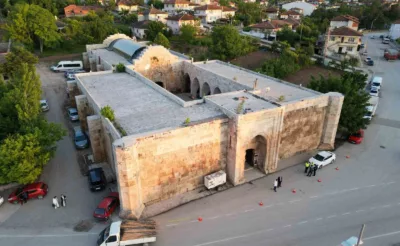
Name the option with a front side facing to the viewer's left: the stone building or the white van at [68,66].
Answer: the white van

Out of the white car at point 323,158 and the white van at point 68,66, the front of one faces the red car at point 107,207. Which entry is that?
the white car

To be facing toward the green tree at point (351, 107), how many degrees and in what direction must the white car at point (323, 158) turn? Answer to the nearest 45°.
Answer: approximately 135° to its right

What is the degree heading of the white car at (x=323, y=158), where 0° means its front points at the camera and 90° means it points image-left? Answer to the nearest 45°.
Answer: approximately 45°

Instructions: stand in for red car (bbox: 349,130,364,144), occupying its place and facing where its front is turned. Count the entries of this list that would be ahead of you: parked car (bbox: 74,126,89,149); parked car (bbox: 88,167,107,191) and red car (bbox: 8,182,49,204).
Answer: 3

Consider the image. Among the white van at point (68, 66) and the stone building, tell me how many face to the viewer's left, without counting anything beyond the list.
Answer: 1

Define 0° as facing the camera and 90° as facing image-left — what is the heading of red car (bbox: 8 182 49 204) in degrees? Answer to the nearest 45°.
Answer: approximately 45°

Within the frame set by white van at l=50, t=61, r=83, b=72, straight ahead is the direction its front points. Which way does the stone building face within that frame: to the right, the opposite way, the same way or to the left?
to the left

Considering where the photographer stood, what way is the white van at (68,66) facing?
facing to the left of the viewer

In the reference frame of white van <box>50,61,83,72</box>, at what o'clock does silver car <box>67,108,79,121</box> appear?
The silver car is roughly at 9 o'clock from the white van.

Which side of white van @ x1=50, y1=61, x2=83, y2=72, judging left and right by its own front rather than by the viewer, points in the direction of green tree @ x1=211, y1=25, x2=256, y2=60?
back

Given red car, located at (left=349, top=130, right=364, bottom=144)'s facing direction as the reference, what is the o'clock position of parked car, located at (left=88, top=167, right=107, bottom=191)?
The parked car is roughly at 12 o'clock from the red car.
